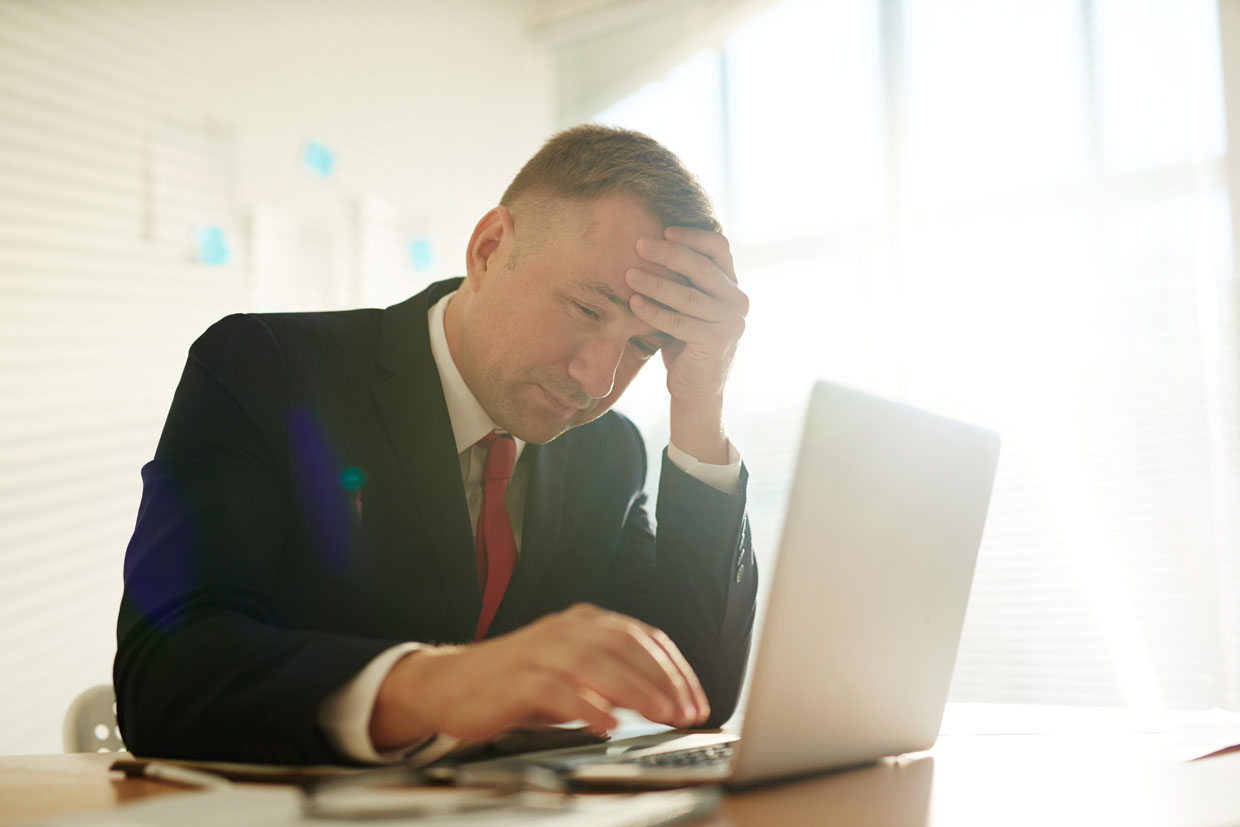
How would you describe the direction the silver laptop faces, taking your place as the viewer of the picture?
facing away from the viewer and to the left of the viewer

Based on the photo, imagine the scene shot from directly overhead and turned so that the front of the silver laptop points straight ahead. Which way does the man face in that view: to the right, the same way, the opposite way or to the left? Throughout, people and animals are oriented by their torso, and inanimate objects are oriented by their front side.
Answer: the opposite way

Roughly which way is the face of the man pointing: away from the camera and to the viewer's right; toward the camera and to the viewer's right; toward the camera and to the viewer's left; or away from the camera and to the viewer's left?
toward the camera and to the viewer's right

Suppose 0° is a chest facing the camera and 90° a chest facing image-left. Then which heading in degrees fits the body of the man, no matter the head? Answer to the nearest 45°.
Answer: approximately 315°
